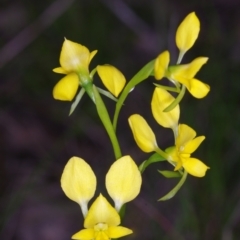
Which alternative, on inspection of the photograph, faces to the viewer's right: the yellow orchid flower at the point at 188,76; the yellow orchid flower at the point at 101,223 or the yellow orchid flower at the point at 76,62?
the yellow orchid flower at the point at 188,76

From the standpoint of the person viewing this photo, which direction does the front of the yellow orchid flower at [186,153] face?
facing the viewer and to the right of the viewer

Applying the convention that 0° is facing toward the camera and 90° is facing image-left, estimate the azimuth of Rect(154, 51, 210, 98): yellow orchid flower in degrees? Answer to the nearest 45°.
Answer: approximately 270°

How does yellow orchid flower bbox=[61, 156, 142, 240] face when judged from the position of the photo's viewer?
facing the viewer
